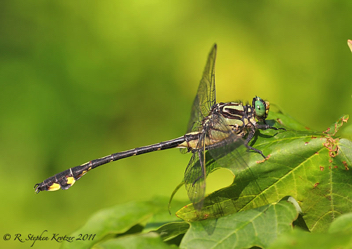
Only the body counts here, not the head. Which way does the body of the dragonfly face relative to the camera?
to the viewer's right

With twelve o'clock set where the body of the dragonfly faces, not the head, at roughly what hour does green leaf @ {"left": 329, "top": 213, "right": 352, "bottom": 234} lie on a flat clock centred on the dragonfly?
The green leaf is roughly at 1 o'clock from the dragonfly.

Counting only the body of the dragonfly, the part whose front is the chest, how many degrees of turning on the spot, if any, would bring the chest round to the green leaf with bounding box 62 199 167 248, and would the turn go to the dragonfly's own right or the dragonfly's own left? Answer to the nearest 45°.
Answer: approximately 180°

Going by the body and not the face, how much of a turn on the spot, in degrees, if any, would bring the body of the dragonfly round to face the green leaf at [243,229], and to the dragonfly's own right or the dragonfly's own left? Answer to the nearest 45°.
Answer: approximately 90° to the dragonfly's own right

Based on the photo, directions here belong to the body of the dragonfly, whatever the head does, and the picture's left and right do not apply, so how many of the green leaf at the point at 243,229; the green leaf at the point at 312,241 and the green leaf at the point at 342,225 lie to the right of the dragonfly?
3

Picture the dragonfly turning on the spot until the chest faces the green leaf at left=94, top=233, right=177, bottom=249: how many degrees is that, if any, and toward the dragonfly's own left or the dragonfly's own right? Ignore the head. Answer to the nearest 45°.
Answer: approximately 135° to the dragonfly's own right
